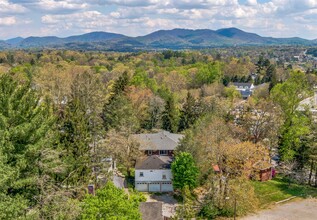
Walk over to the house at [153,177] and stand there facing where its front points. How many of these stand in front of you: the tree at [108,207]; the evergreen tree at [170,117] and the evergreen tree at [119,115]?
1

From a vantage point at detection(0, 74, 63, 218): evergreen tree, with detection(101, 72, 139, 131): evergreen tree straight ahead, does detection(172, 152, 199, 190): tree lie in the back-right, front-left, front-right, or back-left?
front-right

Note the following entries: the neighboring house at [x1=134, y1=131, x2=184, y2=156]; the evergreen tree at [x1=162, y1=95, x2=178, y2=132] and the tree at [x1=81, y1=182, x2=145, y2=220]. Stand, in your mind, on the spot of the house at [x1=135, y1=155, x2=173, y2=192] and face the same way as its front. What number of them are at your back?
2

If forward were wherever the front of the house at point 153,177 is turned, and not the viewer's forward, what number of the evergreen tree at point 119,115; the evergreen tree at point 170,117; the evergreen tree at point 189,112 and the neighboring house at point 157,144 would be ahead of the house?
0

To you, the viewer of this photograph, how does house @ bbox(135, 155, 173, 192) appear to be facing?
facing the viewer

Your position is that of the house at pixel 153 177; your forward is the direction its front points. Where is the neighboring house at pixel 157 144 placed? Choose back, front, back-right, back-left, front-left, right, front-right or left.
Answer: back

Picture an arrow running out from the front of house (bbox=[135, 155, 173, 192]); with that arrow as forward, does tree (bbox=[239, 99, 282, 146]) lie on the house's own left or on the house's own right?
on the house's own left

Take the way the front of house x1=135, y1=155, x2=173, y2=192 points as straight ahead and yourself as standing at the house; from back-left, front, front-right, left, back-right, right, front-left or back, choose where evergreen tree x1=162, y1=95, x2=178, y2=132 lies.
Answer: back

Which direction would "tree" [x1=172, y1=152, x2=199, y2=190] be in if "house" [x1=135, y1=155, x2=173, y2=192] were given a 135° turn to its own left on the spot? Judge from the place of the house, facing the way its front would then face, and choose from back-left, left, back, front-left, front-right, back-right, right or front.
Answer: right

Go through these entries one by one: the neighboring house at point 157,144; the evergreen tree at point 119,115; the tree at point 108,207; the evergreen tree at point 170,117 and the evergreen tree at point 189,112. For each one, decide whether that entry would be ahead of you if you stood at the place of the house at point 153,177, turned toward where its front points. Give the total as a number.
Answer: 1

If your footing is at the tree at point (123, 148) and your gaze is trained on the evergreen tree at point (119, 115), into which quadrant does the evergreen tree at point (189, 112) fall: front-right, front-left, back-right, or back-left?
front-right

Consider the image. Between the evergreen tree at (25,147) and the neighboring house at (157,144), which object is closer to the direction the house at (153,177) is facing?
the evergreen tree

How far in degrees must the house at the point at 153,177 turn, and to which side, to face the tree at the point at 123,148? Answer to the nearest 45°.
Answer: approximately 135° to its right

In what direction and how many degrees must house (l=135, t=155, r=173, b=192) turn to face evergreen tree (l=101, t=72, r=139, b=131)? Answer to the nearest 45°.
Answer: approximately 135° to its right

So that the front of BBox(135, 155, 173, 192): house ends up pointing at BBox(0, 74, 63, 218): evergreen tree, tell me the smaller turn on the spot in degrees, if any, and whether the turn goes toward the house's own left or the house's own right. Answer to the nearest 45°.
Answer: approximately 45° to the house's own right
